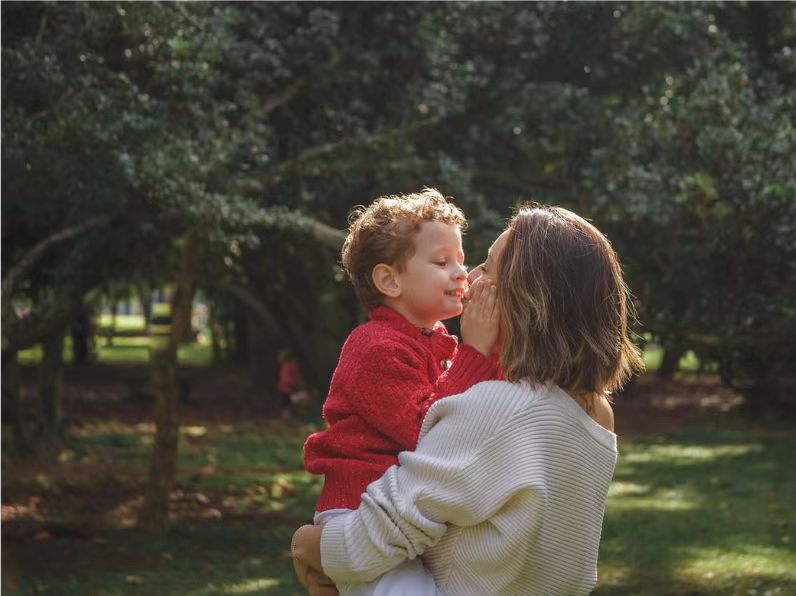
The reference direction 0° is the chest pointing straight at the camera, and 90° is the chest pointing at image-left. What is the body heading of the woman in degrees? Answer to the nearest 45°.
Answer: approximately 135°

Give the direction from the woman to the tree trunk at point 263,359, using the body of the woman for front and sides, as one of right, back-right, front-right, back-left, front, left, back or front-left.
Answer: front-right

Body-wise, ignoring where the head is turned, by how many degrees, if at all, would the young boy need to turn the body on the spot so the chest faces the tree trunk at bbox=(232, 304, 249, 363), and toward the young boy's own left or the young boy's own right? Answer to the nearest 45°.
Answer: approximately 90° to the young boy's own left

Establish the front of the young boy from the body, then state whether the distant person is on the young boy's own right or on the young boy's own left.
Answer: on the young boy's own left

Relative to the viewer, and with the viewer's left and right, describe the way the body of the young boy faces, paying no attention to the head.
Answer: facing to the right of the viewer

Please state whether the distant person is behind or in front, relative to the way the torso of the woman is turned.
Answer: in front

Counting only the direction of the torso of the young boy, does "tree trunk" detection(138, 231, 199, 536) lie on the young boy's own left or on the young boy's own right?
on the young boy's own left

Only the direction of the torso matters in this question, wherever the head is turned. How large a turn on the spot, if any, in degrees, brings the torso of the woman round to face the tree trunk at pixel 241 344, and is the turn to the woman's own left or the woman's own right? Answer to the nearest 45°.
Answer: approximately 45° to the woman's own right

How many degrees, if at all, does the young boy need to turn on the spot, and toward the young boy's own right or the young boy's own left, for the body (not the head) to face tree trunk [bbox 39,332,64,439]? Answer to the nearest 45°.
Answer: approximately 90° to the young boy's own left

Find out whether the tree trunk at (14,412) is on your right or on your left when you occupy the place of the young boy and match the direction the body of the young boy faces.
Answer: on your left

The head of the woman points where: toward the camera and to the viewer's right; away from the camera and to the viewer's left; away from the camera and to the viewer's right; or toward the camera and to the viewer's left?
away from the camera and to the viewer's left

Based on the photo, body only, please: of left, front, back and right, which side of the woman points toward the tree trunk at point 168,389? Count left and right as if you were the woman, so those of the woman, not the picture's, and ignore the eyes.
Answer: front

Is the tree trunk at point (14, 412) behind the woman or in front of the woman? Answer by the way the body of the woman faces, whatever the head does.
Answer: in front

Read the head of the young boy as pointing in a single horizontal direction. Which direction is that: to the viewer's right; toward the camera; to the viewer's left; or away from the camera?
to the viewer's right
